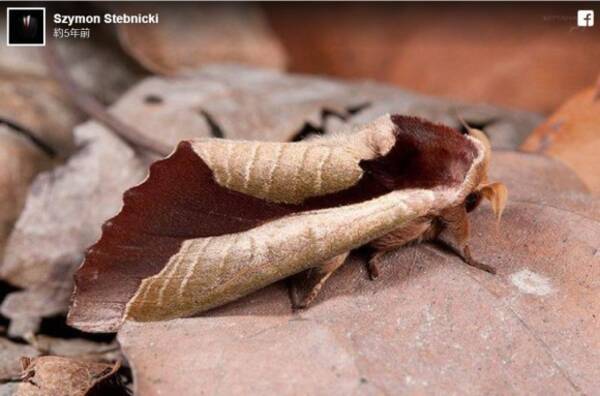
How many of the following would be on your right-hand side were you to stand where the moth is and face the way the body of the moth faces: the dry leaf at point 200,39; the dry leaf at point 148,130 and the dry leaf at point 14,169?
0

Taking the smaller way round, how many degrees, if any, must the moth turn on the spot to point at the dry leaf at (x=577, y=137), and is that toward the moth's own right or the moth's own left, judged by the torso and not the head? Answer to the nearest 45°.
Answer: approximately 45° to the moth's own left

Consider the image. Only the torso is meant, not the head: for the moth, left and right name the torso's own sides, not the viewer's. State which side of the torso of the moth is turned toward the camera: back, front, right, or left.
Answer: right

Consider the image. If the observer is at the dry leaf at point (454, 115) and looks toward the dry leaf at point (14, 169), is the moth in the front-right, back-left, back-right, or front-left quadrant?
front-left
